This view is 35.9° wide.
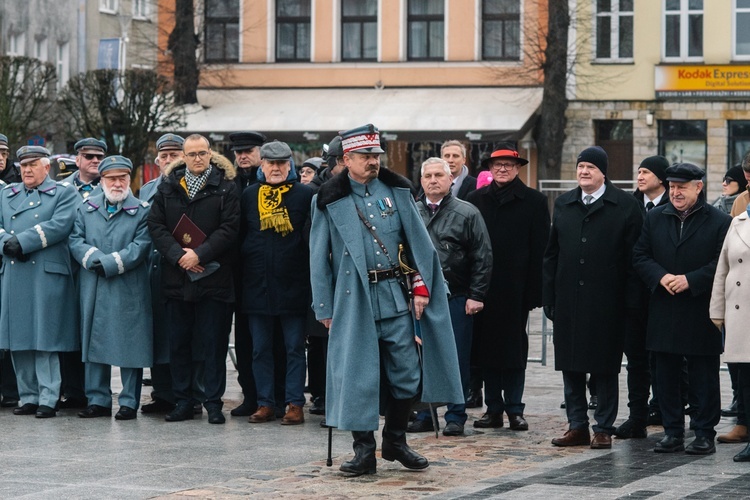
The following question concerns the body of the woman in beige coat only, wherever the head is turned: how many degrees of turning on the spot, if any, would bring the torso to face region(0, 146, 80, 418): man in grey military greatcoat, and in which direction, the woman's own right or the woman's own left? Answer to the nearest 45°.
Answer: approximately 45° to the woman's own right

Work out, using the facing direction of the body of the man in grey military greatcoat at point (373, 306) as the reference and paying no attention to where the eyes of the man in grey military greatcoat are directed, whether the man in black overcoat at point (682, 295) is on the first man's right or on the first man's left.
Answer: on the first man's left

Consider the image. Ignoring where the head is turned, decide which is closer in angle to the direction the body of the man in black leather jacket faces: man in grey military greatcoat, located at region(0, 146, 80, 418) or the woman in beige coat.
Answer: the man in grey military greatcoat

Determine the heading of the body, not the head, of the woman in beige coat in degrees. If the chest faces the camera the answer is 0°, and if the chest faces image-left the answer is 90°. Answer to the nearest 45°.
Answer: approximately 45°

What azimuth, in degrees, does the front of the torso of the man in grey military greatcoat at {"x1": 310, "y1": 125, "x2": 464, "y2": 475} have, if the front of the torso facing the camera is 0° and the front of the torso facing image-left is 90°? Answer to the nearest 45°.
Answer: approximately 0°
